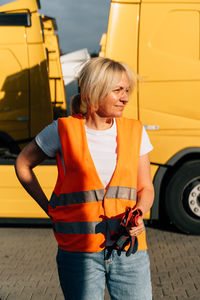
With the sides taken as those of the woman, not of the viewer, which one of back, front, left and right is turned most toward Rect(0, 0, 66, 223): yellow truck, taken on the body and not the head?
back

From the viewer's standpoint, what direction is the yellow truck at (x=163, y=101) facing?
to the viewer's right

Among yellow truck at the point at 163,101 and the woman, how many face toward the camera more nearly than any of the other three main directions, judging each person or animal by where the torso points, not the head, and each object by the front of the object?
1

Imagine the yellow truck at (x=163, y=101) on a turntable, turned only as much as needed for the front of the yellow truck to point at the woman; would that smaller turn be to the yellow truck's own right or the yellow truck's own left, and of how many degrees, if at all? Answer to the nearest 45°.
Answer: approximately 90° to the yellow truck's own right

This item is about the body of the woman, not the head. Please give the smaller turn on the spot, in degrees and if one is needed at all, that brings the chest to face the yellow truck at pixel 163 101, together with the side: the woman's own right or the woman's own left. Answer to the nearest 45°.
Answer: approximately 180°

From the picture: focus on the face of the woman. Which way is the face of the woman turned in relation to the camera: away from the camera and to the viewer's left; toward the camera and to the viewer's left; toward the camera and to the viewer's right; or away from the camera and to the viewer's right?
toward the camera and to the viewer's right

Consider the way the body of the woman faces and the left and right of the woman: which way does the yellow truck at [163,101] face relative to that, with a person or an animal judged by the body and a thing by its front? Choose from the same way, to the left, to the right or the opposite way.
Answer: to the left
